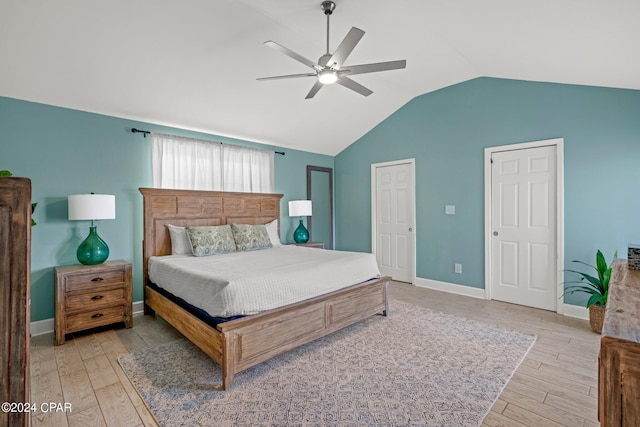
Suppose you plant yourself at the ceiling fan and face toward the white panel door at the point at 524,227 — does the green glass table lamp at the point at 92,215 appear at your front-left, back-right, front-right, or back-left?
back-left

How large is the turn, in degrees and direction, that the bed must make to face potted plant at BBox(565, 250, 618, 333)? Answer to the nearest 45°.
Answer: approximately 45° to its left

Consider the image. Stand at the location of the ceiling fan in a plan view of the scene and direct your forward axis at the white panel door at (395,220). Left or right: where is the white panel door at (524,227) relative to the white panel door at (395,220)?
right

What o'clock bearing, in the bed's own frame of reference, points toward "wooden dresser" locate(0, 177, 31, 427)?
The wooden dresser is roughly at 2 o'clock from the bed.

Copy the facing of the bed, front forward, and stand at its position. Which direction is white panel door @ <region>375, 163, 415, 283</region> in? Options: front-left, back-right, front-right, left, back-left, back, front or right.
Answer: left

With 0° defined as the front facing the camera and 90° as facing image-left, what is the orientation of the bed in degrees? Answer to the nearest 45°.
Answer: approximately 315°

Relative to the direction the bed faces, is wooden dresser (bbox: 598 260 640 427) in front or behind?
in front
